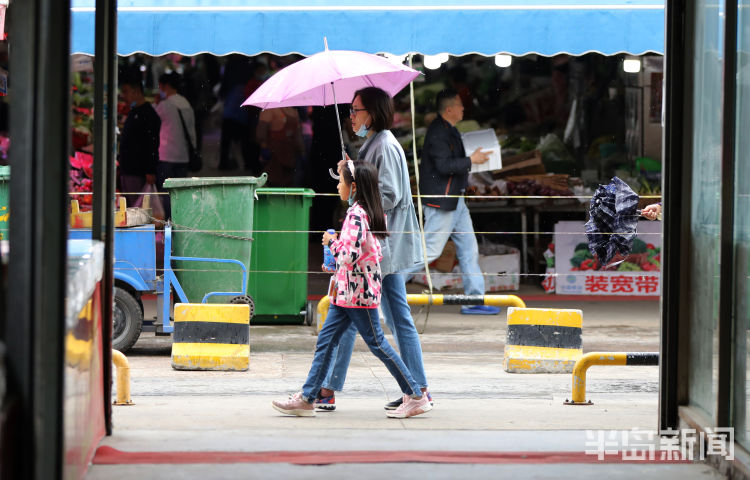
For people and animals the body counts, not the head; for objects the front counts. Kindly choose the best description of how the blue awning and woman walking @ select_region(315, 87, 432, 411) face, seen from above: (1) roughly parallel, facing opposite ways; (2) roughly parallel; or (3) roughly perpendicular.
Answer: roughly perpendicular

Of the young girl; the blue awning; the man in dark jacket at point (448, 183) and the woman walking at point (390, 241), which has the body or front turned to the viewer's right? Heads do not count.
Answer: the man in dark jacket

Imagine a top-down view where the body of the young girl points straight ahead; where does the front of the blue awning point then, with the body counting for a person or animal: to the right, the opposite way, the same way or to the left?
to the left

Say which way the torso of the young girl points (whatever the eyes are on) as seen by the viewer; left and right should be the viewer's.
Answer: facing to the left of the viewer

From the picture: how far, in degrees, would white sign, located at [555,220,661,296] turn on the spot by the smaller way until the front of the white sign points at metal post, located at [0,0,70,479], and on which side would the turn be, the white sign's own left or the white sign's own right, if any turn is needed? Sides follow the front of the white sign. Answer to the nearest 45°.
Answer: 0° — it already faces it

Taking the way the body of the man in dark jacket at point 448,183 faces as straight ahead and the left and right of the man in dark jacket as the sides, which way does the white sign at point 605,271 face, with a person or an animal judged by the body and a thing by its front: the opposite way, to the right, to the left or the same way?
to the right

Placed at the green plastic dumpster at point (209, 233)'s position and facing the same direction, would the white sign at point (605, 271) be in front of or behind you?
behind

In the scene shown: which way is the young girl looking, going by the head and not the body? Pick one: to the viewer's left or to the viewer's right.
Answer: to the viewer's left

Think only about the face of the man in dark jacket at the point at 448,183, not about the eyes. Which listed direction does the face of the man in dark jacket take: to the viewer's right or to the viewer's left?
to the viewer's right

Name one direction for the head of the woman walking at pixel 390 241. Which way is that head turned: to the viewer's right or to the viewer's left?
to the viewer's left
